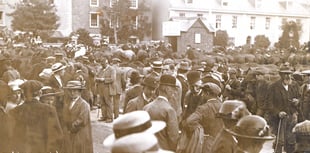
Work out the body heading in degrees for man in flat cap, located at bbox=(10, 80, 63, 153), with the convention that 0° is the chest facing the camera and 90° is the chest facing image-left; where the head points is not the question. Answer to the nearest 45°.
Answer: approximately 180°

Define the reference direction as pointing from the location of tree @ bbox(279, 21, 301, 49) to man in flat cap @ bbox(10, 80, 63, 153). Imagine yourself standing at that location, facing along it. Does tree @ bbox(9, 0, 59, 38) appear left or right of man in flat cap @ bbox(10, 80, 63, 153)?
right

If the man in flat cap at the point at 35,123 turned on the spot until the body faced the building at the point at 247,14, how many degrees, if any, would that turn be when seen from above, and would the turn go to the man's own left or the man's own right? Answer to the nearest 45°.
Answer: approximately 45° to the man's own right

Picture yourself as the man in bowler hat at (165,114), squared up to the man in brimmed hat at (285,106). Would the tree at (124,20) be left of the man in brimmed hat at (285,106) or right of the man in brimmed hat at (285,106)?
left

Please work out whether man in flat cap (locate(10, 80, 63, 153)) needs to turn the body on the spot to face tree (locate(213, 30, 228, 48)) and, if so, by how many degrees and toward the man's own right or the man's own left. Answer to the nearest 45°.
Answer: approximately 45° to the man's own right
